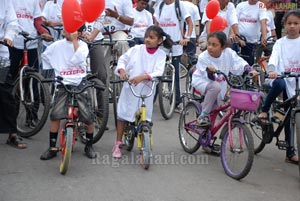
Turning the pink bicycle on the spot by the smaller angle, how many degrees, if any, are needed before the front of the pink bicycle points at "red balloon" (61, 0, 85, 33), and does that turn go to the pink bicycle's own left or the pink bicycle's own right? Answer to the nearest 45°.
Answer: approximately 135° to the pink bicycle's own right

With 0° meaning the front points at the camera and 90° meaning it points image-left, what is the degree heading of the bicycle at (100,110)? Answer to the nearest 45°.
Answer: approximately 315°

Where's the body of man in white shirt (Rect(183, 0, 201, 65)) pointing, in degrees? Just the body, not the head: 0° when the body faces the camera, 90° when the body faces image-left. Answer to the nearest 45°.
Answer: approximately 45°

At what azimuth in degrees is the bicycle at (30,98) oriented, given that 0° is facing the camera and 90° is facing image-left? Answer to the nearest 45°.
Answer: approximately 315°

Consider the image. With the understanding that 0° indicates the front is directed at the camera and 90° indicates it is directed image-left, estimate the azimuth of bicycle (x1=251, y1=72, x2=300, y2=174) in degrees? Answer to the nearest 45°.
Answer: approximately 315°

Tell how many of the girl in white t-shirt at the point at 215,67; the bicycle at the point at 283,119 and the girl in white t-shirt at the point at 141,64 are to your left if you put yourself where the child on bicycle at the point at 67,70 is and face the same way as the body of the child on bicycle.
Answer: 3

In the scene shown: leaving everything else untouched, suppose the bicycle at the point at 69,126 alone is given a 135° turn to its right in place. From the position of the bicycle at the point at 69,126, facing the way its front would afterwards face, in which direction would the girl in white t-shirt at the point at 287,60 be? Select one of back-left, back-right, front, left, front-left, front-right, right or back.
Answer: back-right

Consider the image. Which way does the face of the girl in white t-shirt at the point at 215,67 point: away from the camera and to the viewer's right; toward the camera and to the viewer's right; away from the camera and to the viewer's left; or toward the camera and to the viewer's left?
toward the camera and to the viewer's left
